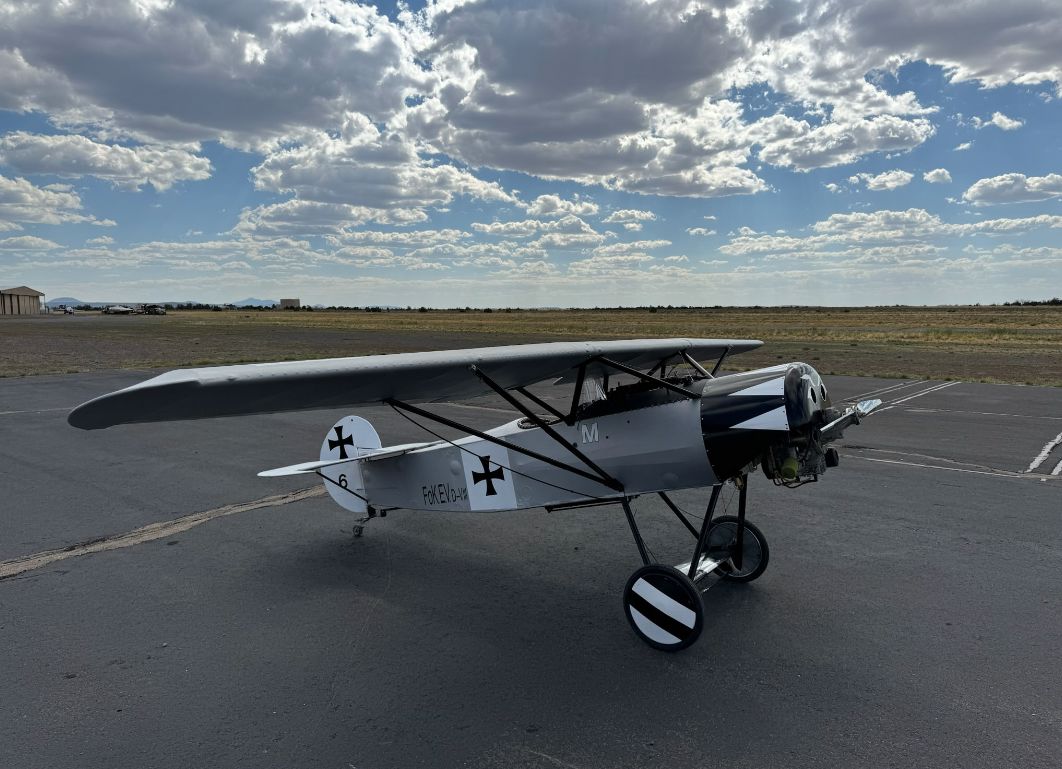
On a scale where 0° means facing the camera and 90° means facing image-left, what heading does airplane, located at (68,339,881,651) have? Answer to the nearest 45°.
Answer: approximately 315°
